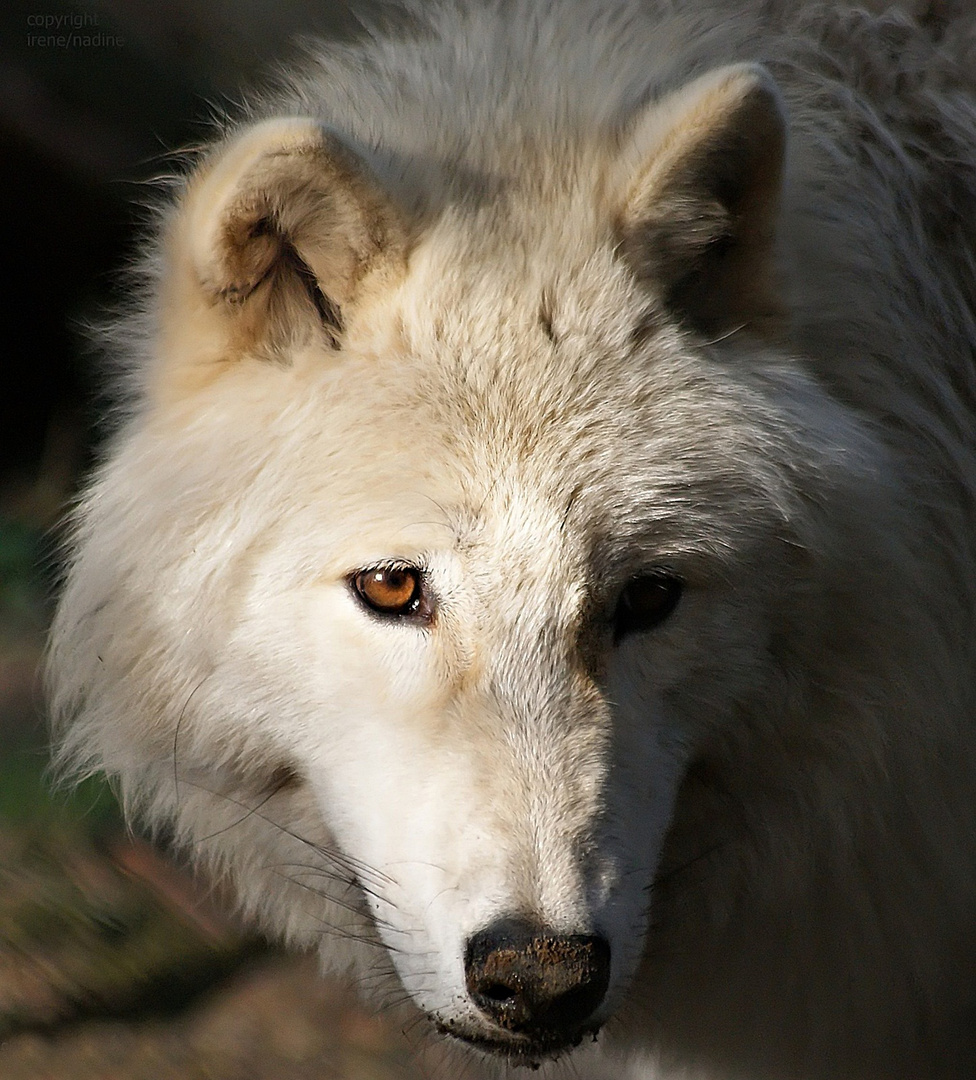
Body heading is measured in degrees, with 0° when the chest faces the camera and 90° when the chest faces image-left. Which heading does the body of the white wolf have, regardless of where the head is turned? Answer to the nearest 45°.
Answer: approximately 0°
